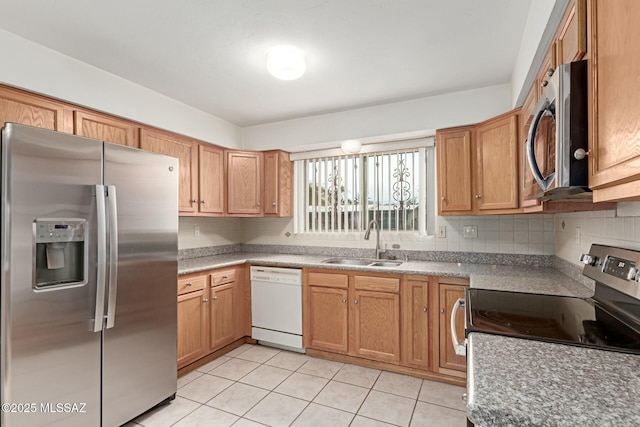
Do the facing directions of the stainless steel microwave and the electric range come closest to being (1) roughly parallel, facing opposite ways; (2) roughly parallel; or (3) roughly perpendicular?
roughly parallel

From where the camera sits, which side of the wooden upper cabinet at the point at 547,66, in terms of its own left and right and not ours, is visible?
left

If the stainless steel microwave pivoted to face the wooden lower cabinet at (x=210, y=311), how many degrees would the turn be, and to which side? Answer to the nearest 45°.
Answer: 0° — it already faces it

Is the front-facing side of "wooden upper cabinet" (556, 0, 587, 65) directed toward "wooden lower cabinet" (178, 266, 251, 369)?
yes

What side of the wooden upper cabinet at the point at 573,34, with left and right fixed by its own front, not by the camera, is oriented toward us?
left

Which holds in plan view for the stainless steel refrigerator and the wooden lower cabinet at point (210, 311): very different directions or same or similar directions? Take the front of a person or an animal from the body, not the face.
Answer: same or similar directions

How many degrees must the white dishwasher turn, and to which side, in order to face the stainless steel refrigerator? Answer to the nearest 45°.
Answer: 0° — it already faces it

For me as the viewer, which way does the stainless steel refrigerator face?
facing the viewer and to the right of the viewer

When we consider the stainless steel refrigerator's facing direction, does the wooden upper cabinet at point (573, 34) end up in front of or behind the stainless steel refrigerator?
in front

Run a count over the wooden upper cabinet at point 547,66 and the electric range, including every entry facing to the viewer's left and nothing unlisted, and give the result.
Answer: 2

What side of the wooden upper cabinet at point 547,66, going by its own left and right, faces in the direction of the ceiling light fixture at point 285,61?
front

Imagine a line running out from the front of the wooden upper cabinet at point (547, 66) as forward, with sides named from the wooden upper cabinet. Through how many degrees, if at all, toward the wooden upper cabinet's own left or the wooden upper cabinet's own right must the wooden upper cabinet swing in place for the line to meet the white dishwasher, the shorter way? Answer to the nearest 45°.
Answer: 0° — it already faces it

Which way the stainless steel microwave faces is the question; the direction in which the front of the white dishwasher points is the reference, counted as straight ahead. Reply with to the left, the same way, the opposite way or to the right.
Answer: to the right

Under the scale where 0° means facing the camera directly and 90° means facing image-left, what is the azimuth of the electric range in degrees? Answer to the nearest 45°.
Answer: approximately 90°

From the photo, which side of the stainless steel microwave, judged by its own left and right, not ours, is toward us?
left

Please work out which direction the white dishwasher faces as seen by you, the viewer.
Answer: facing the viewer and to the left of the viewer
